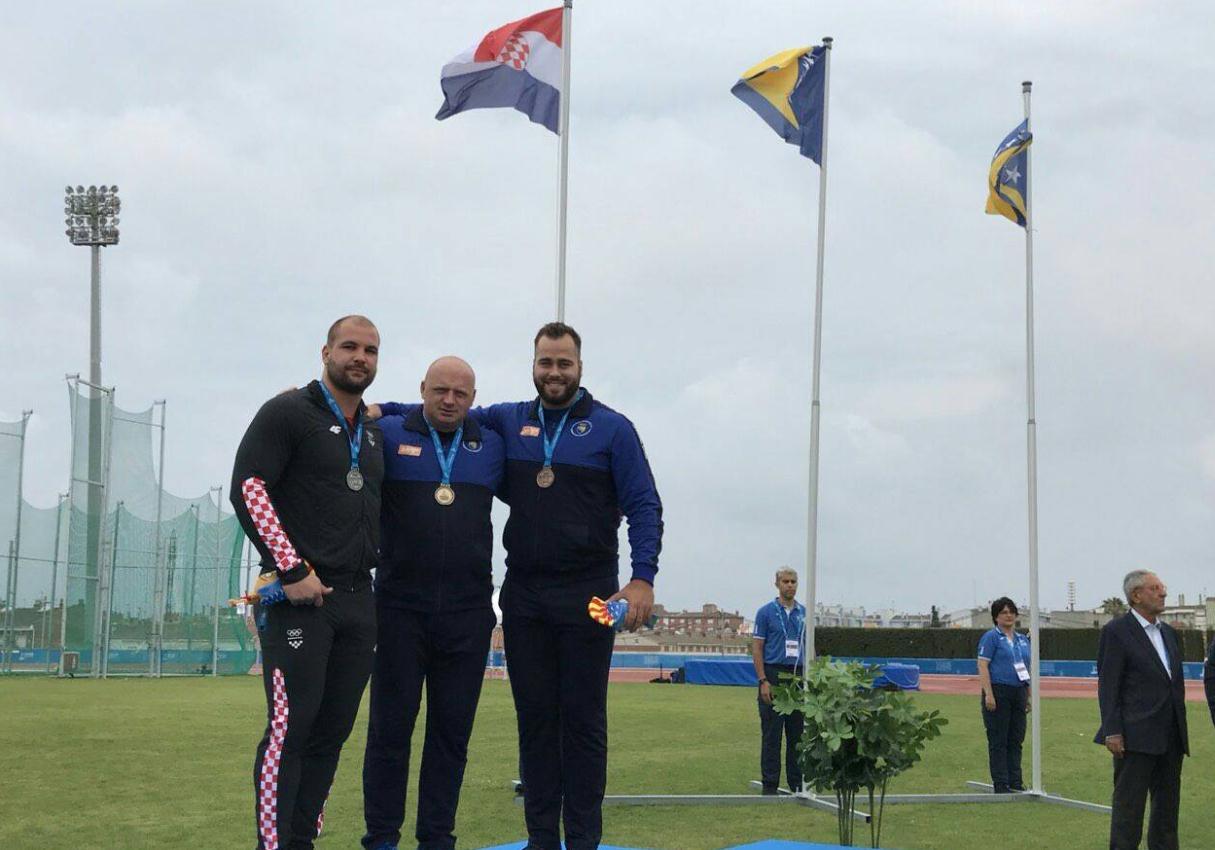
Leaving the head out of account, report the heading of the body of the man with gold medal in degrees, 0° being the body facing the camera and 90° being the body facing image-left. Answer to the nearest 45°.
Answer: approximately 0°

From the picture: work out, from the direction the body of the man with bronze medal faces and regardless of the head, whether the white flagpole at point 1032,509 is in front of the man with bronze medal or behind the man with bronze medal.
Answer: behind

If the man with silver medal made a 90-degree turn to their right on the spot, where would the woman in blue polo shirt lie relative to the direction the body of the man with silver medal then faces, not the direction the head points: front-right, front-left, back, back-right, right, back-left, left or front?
back

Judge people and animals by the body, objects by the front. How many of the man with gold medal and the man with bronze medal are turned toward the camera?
2

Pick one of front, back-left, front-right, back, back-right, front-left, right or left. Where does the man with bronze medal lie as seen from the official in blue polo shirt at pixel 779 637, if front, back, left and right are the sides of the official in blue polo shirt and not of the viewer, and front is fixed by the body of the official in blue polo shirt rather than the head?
front-right

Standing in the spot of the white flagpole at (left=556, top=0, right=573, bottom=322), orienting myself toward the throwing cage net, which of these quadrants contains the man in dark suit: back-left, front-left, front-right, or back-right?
back-right

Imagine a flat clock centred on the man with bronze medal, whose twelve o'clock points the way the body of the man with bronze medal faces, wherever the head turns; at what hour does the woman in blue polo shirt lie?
The woman in blue polo shirt is roughly at 7 o'clock from the man with bronze medal.

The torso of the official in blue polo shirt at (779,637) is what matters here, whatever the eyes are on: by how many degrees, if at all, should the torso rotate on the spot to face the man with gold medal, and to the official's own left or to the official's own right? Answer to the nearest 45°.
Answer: approximately 45° to the official's own right

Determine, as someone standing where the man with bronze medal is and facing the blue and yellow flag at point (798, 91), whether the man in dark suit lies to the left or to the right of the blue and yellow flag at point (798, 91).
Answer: right

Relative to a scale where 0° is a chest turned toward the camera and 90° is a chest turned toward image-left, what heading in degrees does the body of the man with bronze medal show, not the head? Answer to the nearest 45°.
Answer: approximately 0°
